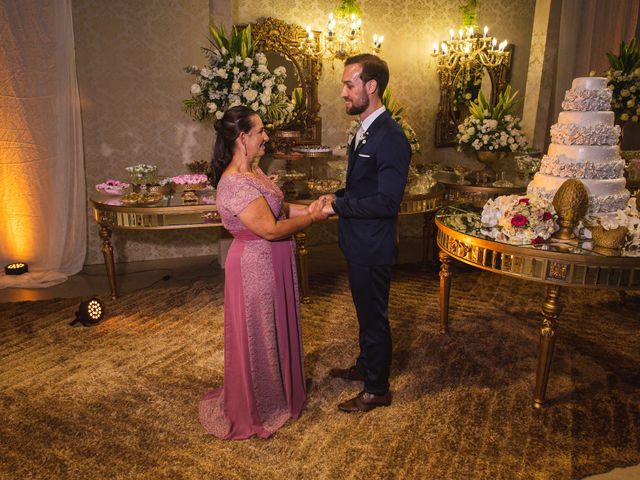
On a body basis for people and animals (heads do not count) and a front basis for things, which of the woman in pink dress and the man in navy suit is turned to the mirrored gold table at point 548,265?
the woman in pink dress

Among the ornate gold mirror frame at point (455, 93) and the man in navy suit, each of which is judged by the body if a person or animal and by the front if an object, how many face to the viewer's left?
1

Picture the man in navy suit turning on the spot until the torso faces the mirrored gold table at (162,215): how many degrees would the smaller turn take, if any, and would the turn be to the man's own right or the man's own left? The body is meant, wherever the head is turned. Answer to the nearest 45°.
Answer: approximately 45° to the man's own right

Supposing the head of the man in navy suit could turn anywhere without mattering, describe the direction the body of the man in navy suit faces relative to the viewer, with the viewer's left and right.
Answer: facing to the left of the viewer

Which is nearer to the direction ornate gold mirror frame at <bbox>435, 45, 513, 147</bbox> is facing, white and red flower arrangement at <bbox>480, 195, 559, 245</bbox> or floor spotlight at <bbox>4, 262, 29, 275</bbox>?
the white and red flower arrangement

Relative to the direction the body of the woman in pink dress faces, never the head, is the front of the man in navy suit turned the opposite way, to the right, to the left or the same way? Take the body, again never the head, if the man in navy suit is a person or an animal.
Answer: the opposite way

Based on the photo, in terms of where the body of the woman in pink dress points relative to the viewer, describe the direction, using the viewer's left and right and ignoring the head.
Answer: facing to the right of the viewer

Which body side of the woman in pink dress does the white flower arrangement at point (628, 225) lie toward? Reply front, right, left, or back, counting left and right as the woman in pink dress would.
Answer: front

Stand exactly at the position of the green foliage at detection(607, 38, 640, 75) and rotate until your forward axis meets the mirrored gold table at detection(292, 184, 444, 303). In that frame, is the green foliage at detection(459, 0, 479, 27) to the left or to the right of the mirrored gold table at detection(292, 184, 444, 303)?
right

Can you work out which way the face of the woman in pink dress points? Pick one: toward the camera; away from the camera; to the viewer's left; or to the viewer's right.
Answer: to the viewer's right

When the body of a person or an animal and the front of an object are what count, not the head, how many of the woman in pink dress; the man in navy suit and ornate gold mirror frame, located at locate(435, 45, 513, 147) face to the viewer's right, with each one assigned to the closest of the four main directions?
1

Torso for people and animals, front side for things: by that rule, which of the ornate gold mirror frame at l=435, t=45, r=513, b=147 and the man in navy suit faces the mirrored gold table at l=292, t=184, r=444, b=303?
the ornate gold mirror frame

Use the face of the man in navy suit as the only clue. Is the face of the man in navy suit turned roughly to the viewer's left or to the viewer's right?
to the viewer's left

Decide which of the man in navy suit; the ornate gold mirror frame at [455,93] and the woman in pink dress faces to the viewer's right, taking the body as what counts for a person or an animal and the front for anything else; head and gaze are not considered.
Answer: the woman in pink dress

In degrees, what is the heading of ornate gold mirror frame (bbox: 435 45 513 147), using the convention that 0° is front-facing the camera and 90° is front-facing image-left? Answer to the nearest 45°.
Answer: approximately 0°

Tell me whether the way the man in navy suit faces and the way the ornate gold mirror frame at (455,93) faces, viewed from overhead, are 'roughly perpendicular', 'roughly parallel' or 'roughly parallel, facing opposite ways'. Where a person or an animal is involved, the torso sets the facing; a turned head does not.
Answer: roughly perpendicular

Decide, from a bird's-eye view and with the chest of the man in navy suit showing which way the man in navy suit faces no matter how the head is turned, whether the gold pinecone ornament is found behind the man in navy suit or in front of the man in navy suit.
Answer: behind
